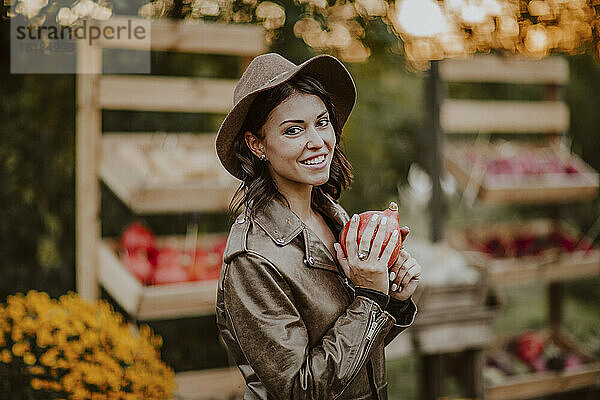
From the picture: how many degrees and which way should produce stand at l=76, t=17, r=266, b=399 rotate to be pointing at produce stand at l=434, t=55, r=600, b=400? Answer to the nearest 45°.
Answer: approximately 45° to its left

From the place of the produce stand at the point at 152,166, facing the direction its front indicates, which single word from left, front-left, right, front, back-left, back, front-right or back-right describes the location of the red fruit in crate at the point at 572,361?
front-left

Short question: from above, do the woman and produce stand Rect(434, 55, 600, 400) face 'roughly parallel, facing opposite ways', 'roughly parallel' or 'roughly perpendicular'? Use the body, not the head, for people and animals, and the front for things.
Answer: roughly parallel

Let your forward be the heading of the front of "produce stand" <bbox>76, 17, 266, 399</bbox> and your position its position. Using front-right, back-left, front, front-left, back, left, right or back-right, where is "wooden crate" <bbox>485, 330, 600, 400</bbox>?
front-left

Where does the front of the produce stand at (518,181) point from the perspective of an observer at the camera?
facing the viewer and to the right of the viewer

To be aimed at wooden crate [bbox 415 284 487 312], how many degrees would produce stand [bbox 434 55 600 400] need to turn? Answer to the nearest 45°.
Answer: approximately 45° to its right

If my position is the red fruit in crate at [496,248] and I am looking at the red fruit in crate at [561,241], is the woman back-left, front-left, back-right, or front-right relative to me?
back-right

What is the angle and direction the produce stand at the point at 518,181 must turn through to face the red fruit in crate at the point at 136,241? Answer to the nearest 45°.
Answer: approximately 90° to its right

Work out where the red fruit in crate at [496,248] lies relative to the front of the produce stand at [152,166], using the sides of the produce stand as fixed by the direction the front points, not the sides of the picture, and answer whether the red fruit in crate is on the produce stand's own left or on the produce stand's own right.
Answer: on the produce stand's own left

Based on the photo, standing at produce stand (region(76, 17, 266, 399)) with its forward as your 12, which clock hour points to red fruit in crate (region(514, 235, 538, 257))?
The red fruit in crate is roughly at 10 o'clock from the produce stand.

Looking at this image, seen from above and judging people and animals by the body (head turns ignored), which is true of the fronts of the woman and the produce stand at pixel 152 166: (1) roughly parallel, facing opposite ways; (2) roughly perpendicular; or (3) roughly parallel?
roughly parallel
